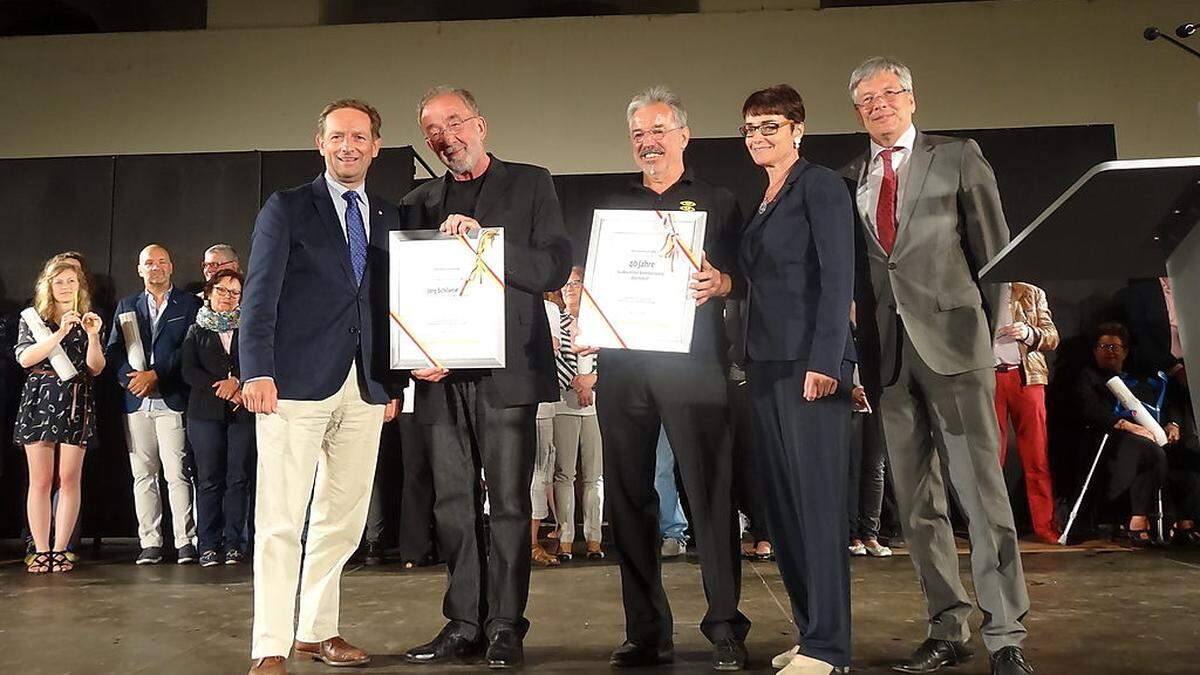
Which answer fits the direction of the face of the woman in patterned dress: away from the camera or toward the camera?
toward the camera

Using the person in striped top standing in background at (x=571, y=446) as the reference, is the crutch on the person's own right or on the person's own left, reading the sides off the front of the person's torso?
on the person's own left

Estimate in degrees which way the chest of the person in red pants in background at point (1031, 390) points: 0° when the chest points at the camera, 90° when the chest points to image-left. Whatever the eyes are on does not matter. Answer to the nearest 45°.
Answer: approximately 45°

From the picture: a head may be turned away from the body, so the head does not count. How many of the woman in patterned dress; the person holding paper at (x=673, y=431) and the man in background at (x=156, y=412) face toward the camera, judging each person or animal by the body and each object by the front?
3

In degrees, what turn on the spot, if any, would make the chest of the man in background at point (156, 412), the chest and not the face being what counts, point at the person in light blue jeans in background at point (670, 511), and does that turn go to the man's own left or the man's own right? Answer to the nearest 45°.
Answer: approximately 45° to the man's own left

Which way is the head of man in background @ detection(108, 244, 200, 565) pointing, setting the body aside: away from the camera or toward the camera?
toward the camera

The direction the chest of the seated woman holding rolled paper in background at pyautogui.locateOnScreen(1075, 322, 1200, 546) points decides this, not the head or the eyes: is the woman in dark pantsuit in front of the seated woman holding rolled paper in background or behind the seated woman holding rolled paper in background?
in front

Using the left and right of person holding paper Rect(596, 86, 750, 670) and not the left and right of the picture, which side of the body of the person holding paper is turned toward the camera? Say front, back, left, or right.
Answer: front

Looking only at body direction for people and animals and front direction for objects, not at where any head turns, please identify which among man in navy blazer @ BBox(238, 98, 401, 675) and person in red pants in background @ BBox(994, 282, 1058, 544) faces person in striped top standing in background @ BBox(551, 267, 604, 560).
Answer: person in red pants in background @ BBox(994, 282, 1058, 544)

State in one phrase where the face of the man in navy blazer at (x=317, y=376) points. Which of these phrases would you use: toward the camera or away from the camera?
toward the camera

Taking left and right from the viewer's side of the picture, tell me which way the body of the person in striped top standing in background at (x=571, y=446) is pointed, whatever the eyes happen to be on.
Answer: facing the viewer

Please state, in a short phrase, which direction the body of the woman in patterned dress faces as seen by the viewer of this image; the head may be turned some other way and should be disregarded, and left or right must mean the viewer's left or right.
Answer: facing the viewer

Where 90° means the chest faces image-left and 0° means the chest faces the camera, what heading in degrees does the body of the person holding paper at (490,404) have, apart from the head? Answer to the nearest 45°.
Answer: approximately 45°

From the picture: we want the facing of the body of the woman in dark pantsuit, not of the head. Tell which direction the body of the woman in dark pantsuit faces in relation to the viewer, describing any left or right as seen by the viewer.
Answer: facing the viewer and to the left of the viewer

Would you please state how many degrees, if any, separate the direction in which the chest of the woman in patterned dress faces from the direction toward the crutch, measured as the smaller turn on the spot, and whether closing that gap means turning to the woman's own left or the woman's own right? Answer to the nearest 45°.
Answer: approximately 45° to the woman's own left
